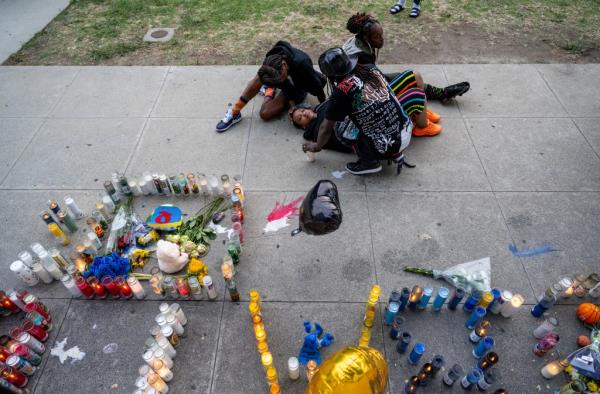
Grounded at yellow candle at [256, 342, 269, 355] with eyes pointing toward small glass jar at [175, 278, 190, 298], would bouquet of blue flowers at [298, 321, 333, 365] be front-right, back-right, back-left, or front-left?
back-right

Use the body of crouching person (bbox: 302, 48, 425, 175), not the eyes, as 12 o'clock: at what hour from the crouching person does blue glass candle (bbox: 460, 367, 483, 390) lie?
The blue glass candle is roughly at 7 o'clock from the crouching person.

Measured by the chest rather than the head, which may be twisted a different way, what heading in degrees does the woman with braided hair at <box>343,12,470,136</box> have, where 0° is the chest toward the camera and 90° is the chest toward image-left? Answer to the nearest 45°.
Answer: approximately 270°

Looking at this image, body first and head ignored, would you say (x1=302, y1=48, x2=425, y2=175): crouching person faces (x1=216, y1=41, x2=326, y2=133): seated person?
yes

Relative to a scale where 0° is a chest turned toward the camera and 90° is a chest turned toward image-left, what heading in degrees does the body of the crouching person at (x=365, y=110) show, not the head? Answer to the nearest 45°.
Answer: approximately 135°

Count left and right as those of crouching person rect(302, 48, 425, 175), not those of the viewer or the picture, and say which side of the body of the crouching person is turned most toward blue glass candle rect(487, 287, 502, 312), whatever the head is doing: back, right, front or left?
back

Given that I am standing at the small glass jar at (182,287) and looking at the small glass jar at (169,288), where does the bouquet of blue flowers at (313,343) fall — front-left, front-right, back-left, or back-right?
back-left

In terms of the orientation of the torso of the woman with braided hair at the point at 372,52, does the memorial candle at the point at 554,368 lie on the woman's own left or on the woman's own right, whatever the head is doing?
on the woman's own right
